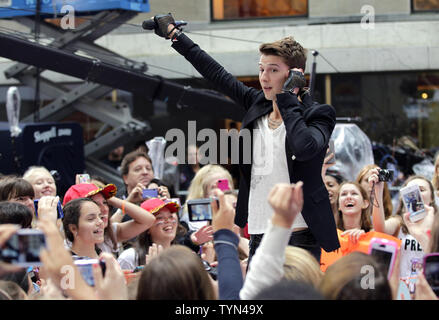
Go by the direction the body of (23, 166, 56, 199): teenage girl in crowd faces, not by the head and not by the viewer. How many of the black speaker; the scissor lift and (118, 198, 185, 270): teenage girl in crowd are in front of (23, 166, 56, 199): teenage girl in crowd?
1

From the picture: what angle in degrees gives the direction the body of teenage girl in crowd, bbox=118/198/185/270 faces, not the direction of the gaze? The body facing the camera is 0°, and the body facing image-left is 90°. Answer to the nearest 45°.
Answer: approximately 315°

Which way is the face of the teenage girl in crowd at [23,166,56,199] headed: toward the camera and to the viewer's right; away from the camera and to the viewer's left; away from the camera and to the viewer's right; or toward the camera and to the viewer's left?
toward the camera and to the viewer's right

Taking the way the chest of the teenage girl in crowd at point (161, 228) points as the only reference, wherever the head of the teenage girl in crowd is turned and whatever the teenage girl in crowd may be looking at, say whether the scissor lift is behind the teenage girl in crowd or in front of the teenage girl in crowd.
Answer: behind

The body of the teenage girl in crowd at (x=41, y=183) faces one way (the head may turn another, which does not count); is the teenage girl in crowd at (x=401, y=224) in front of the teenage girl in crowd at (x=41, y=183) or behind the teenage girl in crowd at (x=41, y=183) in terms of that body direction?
in front

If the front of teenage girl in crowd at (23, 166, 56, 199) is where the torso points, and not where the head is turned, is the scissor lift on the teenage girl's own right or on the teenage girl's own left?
on the teenage girl's own left

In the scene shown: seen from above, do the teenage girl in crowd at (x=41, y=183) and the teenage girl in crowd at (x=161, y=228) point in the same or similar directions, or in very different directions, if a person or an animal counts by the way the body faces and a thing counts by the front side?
same or similar directions

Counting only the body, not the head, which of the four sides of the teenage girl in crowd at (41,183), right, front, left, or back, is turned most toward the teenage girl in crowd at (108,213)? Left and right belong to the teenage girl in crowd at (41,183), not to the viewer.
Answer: front

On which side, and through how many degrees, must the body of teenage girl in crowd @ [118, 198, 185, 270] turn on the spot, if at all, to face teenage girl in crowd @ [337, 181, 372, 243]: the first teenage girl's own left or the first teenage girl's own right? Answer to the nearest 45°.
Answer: approximately 45° to the first teenage girl's own left

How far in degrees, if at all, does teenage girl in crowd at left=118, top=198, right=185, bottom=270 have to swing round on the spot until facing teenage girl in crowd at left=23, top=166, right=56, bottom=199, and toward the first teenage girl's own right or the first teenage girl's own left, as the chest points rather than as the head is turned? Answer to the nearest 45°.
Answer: approximately 180°

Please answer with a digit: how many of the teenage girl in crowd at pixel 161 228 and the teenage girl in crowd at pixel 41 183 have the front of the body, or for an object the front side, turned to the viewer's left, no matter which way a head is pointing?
0

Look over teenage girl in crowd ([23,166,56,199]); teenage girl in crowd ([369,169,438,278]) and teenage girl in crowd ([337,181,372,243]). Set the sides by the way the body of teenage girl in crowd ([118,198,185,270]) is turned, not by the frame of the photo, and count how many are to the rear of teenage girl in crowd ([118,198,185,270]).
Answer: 1

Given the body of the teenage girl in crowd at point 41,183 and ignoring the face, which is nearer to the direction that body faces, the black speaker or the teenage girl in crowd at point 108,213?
the teenage girl in crowd

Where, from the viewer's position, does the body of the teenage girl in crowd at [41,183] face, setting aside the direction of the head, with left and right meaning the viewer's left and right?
facing the viewer and to the right of the viewer
